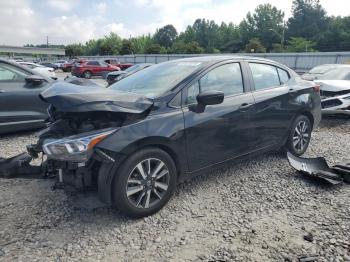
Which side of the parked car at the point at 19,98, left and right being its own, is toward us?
right

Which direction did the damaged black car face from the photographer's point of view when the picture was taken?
facing the viewer and to the left of the viewer

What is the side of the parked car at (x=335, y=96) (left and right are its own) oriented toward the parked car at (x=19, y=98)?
front

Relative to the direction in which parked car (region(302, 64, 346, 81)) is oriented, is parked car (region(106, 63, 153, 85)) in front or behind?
in front

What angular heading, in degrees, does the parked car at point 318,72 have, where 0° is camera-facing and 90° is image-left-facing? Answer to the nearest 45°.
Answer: approximately 45°

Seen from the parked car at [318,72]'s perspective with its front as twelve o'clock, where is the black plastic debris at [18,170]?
The black plastic debris is roughly at 11 o'clock from the parked car.

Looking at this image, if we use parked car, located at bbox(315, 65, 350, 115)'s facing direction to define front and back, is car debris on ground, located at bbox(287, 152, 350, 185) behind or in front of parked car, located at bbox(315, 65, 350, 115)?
in front

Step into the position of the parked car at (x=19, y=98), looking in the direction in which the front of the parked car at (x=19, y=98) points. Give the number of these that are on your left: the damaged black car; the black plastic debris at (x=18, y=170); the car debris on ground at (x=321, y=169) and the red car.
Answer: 1

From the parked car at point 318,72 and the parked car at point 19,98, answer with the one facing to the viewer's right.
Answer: the parked car at point 19,98

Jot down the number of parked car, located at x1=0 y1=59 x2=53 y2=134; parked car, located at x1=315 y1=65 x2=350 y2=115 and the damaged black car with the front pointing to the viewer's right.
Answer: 1

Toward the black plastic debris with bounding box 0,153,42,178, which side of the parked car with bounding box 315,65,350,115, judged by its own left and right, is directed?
front
